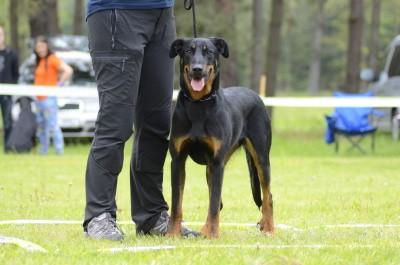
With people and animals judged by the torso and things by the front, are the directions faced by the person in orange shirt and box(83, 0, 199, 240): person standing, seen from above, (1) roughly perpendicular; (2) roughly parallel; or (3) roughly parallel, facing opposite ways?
roughly perpendicular

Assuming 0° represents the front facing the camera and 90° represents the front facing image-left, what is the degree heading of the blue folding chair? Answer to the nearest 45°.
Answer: approximately 0°

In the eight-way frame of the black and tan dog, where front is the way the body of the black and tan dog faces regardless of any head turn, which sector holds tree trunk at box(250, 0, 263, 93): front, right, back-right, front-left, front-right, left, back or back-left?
back-right

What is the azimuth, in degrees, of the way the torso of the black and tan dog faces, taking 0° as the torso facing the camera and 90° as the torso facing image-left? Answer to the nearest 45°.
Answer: approximately 45°

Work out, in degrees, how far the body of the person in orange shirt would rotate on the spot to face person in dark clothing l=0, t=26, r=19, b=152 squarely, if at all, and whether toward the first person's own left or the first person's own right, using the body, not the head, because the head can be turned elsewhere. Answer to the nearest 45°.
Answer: approximately 90° to the first person's own right

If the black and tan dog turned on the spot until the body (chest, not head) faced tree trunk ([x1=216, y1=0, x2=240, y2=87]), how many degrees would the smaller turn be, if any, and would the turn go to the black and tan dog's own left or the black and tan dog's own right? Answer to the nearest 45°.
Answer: approximately 135° to the black and tan dog's own right

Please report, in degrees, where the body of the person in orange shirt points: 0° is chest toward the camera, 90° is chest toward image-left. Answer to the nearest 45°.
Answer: approximately 45°

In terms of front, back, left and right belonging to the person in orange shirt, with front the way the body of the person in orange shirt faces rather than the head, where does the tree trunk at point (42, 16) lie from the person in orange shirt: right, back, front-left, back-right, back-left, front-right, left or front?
back-right
